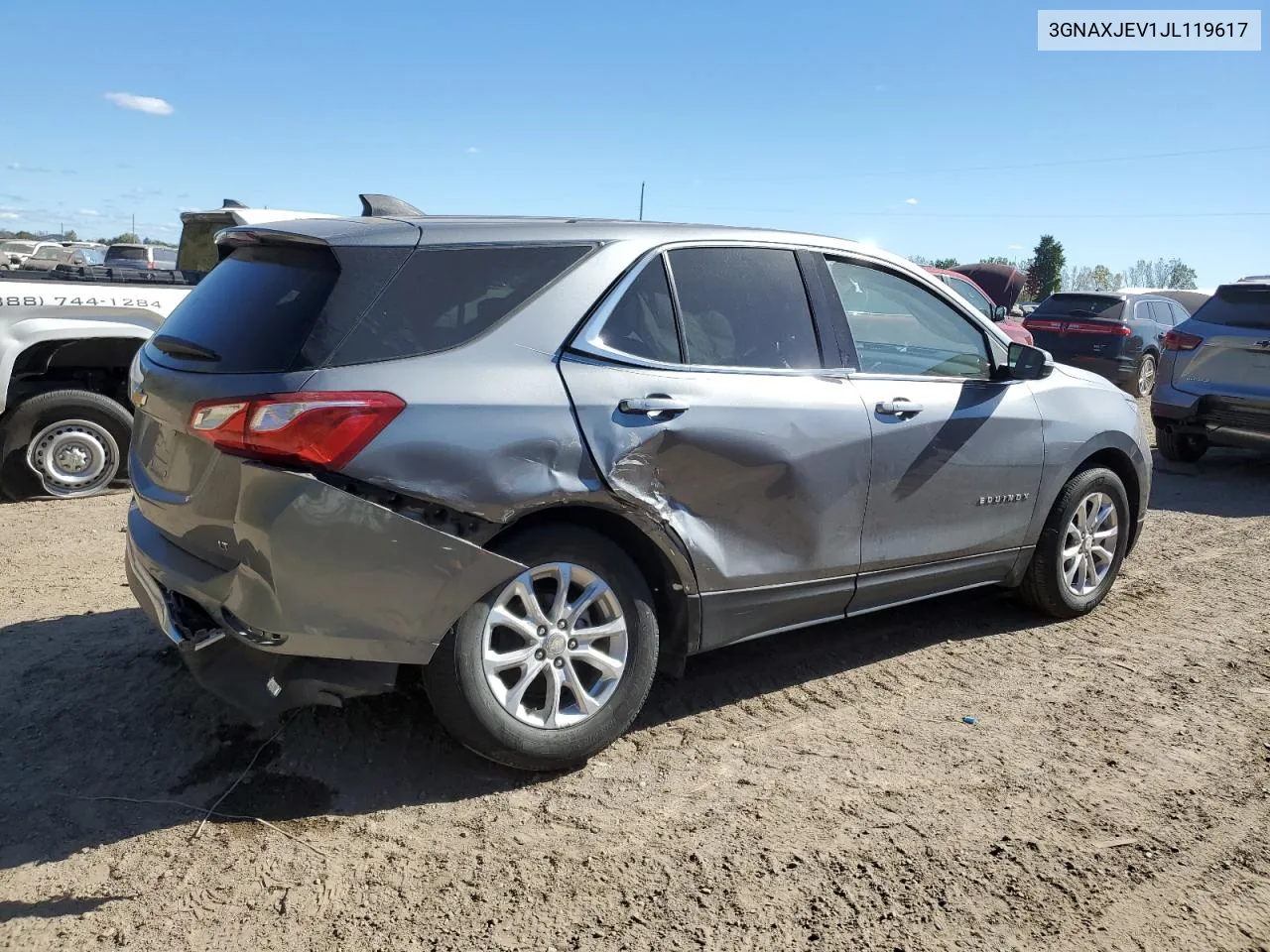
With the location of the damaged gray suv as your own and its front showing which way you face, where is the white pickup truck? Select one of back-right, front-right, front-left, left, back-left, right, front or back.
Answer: left

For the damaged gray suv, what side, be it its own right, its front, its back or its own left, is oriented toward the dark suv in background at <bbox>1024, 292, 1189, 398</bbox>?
front

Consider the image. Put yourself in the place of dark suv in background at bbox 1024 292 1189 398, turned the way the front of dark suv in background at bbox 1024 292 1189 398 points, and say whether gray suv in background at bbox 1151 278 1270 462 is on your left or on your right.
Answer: on your right

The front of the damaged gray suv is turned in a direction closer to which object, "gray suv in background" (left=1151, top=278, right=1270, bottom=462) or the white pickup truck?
the gray suv in background

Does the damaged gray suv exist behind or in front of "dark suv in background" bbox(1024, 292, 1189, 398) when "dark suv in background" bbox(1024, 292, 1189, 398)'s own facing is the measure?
behind

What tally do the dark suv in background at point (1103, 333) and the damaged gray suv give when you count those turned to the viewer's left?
0

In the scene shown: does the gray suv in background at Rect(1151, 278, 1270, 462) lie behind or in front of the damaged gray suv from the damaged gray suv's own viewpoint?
in front

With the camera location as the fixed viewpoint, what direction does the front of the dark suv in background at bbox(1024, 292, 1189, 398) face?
facing away from the viewer and to the right of the viewer

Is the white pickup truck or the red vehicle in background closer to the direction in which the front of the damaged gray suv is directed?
the red vehicle in background

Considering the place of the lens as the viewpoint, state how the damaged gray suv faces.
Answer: facing away from the viewer and to the right of the viewer
